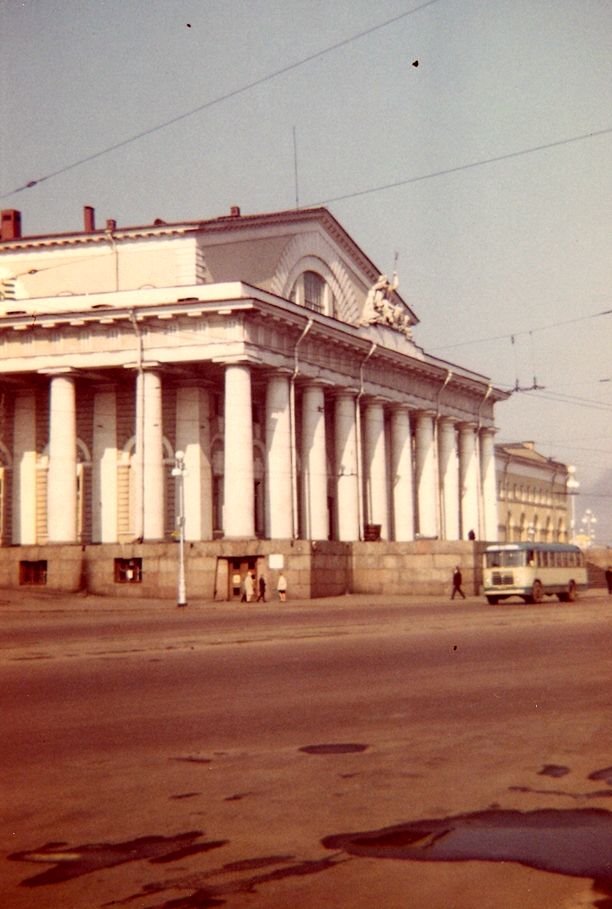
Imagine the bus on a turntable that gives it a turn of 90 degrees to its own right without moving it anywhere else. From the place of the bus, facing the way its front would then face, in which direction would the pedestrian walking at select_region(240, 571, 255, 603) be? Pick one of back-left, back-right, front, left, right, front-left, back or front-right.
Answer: front-left

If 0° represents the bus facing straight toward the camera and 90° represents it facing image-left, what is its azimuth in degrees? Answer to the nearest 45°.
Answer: approximately 45°

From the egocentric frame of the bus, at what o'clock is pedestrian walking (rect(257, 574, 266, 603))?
The pedestrian walking is roughly at 2 o'clock from the bus.
